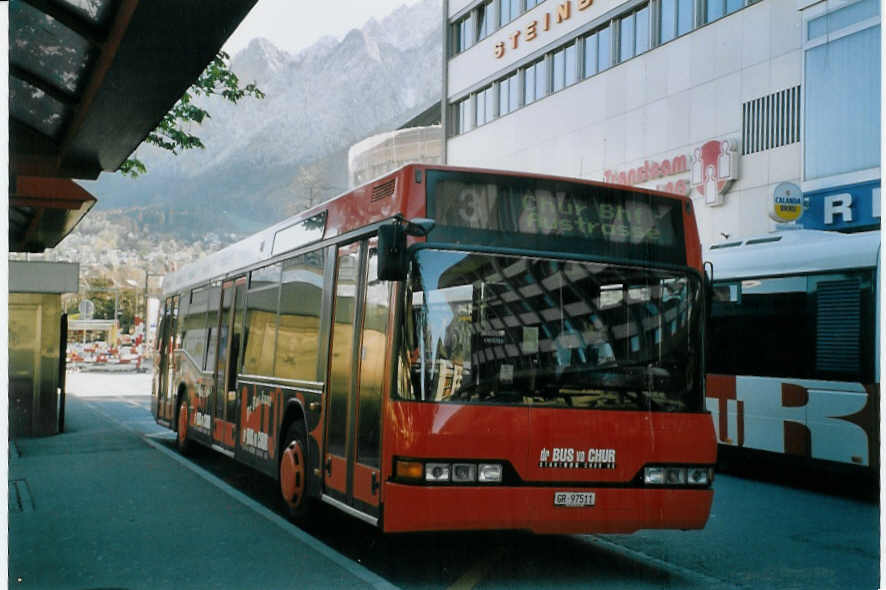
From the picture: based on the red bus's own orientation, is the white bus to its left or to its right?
on its left

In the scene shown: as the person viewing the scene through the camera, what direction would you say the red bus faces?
facing the viewer and to the right of the viewer
